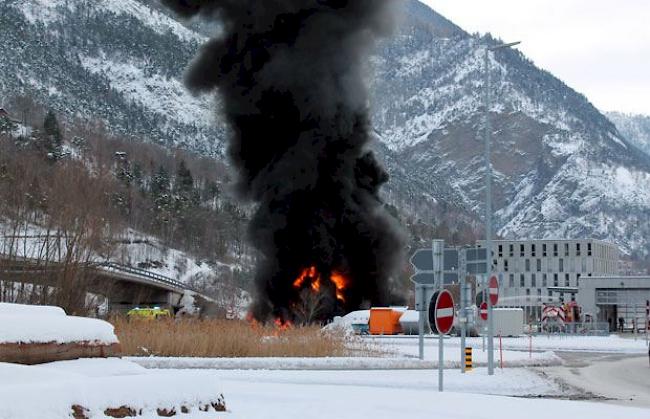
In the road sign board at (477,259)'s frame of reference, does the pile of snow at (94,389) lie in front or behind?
behind

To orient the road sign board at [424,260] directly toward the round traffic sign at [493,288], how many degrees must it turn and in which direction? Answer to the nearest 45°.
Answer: approximately 45° to its right

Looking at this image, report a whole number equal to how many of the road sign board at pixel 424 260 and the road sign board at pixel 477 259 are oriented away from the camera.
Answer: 2

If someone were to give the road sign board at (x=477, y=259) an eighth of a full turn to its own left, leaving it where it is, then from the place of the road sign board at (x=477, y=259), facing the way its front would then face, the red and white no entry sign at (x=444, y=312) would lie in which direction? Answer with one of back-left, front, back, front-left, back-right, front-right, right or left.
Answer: back-left

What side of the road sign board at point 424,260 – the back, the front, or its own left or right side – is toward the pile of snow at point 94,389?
back

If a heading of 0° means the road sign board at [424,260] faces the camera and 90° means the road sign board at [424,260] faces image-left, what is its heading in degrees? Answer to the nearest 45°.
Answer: approximately 180°

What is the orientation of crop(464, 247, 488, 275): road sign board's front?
away from the camera
